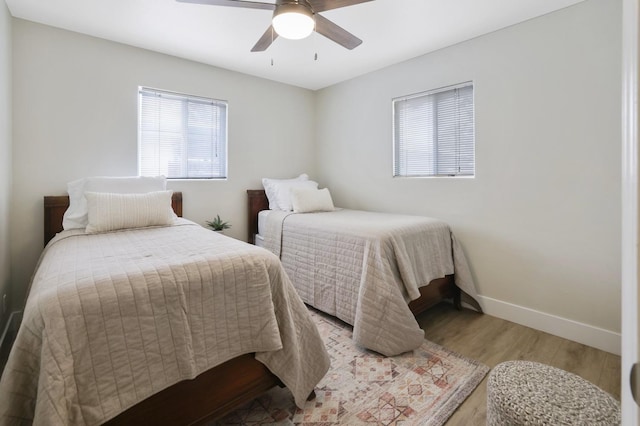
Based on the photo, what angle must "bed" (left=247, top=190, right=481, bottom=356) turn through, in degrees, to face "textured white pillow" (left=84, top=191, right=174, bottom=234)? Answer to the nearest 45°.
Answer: approximately 135° to its right

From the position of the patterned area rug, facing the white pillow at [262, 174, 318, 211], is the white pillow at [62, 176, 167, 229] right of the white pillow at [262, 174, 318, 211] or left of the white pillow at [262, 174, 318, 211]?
left

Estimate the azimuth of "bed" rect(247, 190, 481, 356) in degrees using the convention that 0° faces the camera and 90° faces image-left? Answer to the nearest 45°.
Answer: approximately 315°

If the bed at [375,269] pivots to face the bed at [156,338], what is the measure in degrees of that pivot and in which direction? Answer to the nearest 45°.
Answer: approximately 90° to its right

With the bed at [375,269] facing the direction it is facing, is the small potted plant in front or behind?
behind

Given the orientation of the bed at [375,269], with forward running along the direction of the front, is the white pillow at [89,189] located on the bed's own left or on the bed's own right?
on the bed's own right
